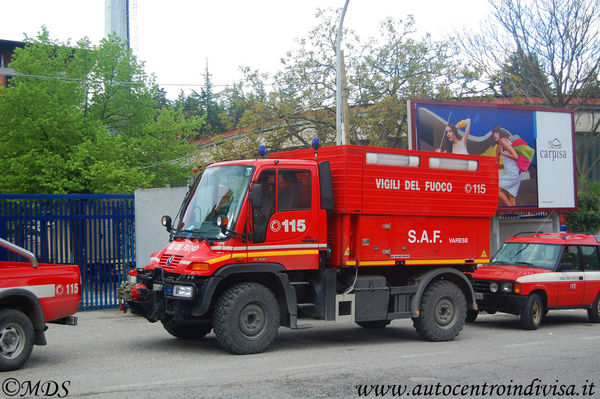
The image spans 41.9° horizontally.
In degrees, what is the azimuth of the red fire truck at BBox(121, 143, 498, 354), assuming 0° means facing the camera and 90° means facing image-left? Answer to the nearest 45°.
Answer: approximately 45°

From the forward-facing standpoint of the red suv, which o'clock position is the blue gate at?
The blue gate is roughly at 1 o'clock from the red suv.

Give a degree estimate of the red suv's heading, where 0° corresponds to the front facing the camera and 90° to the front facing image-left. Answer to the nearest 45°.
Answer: approximately 45°

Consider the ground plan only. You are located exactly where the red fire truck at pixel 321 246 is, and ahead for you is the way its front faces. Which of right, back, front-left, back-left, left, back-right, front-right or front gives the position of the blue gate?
right

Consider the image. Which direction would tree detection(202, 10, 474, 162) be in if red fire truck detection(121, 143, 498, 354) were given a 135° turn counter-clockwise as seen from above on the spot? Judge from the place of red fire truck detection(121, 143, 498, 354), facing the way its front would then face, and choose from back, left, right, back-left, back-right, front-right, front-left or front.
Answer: left

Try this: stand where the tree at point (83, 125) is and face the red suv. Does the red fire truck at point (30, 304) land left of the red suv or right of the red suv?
right

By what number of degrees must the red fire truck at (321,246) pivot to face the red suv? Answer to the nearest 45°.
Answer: approximately 180°

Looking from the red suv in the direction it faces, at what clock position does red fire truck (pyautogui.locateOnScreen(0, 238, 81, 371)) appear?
The red fire truck is roughly at 12 o'clock from the red suv.

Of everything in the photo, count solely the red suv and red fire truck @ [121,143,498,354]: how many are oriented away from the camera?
0
